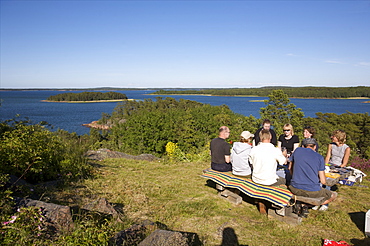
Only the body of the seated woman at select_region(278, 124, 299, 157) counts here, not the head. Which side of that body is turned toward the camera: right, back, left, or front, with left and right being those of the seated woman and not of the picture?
front

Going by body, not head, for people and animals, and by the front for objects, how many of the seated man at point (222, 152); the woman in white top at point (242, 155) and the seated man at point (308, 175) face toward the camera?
0

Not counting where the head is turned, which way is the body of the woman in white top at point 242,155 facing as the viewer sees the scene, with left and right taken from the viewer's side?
facing away from the viewer and to the right of the viewer

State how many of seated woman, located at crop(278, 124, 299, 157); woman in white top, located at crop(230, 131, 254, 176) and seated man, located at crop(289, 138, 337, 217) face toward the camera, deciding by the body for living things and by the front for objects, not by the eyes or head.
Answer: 1

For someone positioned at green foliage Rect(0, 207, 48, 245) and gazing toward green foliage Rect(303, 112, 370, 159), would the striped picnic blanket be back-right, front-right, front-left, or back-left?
front-right

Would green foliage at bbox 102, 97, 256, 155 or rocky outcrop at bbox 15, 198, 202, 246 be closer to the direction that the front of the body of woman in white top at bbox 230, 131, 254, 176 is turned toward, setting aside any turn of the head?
the green foliage

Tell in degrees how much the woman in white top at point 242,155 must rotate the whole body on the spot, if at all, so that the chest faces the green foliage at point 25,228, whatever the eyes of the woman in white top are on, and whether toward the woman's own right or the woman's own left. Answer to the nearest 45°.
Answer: approximately 180°

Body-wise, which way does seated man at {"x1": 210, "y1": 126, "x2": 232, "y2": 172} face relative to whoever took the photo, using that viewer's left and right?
facing away from the viewer and to the right of the viewer

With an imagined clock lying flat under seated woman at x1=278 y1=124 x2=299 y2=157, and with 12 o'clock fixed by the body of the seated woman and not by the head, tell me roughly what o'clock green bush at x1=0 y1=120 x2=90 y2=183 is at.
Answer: The green bush is roughly at 2 o'clock from the seated woman.

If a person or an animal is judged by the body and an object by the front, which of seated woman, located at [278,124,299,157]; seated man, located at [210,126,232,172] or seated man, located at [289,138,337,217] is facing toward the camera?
the seated woman

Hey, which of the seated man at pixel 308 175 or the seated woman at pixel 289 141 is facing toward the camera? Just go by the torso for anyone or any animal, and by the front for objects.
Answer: the seated woman

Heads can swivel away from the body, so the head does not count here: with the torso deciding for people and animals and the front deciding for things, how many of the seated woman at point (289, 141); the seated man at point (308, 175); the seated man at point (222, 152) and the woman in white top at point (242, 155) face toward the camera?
1

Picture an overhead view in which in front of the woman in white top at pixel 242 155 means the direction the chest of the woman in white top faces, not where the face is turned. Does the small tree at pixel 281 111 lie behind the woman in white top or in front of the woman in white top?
in front
